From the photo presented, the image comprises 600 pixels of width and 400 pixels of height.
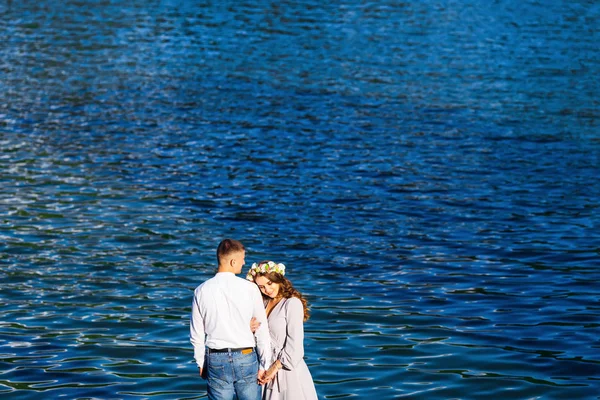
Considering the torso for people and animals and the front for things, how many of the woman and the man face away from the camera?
1

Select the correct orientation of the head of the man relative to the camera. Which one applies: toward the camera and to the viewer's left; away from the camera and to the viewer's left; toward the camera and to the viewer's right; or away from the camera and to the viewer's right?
away from the camera and to the viewer's right

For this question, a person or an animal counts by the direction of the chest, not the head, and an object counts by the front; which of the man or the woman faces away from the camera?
the man

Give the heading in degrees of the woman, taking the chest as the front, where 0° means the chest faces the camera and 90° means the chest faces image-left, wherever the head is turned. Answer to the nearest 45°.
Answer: approximately 45°

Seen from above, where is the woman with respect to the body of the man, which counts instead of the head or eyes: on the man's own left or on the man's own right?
on the man's own right

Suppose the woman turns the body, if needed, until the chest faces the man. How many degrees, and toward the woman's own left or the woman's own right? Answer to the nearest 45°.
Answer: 0° — they already face them

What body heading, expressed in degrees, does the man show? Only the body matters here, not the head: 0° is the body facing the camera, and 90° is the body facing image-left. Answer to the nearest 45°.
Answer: approximately 180°
